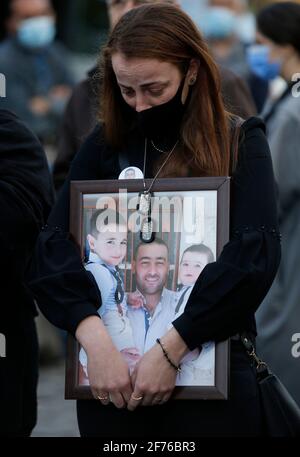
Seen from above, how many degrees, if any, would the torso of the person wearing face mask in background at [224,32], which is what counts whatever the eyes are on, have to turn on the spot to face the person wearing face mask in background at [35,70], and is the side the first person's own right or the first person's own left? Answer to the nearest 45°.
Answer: approximately 45° to the first person's own right

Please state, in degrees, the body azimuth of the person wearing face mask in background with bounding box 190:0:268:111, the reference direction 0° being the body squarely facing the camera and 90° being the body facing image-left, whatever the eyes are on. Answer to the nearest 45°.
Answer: approximately 45°

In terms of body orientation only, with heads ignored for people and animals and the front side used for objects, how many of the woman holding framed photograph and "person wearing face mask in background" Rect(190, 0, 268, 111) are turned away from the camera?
0

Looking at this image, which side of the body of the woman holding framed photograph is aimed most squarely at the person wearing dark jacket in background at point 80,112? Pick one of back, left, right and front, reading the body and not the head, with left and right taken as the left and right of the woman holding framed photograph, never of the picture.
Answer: back

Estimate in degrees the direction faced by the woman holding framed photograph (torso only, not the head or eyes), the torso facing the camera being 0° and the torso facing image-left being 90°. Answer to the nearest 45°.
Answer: approximately 0°

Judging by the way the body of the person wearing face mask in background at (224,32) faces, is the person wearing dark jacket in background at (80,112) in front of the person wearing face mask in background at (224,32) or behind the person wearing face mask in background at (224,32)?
in front

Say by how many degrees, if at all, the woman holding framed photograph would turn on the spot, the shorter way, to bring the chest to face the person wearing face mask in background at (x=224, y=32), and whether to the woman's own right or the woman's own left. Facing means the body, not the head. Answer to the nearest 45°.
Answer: approximately 180°

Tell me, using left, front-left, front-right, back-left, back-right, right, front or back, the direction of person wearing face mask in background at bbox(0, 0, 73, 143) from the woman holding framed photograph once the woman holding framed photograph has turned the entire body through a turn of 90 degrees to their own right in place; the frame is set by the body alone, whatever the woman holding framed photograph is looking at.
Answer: right
